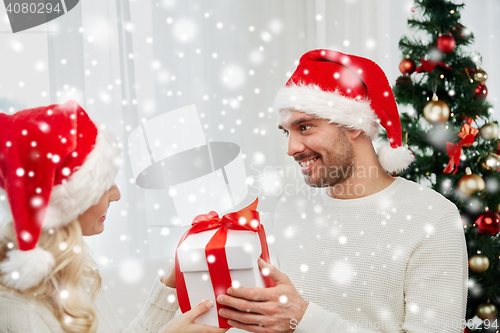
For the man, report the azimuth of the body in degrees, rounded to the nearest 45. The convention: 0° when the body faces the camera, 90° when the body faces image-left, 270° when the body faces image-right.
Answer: approximately 45°

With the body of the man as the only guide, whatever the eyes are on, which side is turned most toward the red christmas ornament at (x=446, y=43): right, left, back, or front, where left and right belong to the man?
back

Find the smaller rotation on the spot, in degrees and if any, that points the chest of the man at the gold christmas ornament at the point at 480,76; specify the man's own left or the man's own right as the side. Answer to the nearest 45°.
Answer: approximately 180°

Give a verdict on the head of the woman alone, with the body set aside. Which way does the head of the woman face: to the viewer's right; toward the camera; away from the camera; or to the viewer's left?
to the viewer's right

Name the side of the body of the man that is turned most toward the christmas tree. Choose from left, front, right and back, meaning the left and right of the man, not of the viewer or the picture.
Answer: back

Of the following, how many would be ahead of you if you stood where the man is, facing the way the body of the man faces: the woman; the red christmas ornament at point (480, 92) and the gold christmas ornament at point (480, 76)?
1

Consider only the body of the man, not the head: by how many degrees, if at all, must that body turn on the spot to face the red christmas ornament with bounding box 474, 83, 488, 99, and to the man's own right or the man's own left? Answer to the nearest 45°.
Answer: approximately 180°

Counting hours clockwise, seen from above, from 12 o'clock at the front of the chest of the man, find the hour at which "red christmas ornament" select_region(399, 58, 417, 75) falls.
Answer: The red christmas ornament is roughly at 5 o'clock from the man.
